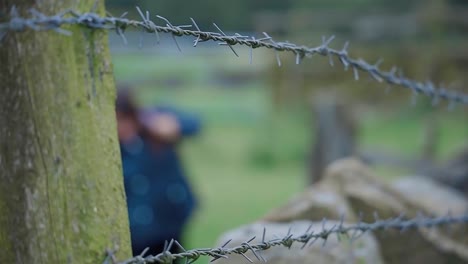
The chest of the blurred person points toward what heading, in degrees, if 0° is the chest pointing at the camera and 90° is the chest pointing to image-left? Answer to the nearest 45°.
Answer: approximately 0°
